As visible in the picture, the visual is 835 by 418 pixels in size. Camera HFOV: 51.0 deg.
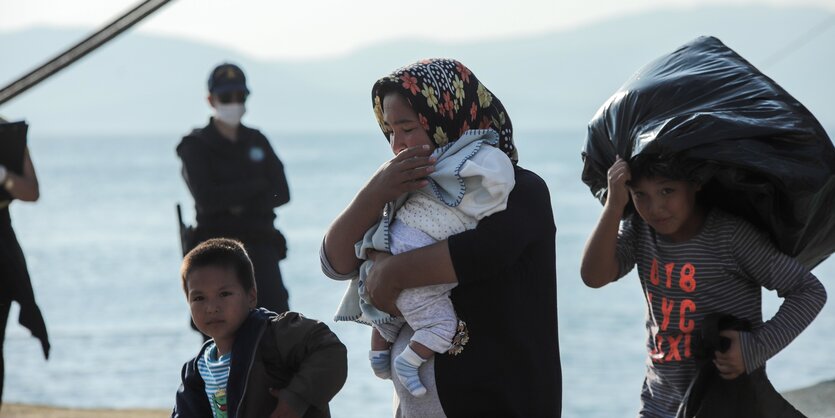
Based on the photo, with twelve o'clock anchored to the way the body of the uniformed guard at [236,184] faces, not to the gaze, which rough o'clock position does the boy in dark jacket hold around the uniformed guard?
The boy in dark jacket is roughly at 12 o'clock from the uniformed guard.

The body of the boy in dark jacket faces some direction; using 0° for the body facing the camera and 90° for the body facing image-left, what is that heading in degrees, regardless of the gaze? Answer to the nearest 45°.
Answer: approximately 45°

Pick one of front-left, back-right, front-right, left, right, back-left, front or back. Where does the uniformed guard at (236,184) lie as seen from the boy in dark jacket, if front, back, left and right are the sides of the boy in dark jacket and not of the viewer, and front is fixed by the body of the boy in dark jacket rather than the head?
back-right

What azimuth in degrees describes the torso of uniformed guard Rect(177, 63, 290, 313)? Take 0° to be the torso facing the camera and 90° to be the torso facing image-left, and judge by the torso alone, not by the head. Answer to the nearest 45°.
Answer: approximately 0°

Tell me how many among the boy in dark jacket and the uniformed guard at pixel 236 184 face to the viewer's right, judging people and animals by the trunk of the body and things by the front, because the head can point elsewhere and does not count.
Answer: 0

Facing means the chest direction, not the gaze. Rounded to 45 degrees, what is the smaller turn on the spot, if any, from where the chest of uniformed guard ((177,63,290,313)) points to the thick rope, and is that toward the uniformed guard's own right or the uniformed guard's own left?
0° — they already face it

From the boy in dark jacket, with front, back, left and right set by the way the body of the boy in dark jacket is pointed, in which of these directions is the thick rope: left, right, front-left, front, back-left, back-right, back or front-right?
right
